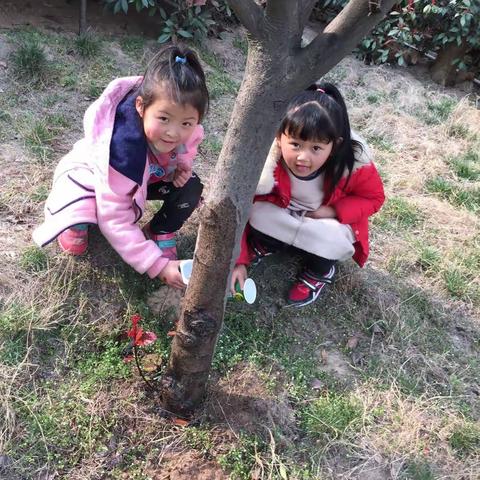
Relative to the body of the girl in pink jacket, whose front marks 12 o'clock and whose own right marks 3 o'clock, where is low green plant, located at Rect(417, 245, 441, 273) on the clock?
The low green plant is roughly at 10 o'clock from the girl in pink jacket.

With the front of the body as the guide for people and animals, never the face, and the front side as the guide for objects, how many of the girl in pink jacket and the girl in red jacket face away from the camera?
0

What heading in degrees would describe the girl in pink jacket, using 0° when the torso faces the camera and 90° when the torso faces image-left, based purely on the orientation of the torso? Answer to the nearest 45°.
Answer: approximately 315°

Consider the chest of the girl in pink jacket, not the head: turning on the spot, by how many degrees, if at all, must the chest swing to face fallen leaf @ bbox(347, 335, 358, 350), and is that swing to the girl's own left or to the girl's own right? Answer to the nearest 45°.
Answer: approximately 45° to the girl's own left

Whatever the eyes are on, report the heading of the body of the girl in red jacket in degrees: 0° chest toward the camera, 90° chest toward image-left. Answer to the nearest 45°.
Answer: approximately 45°
